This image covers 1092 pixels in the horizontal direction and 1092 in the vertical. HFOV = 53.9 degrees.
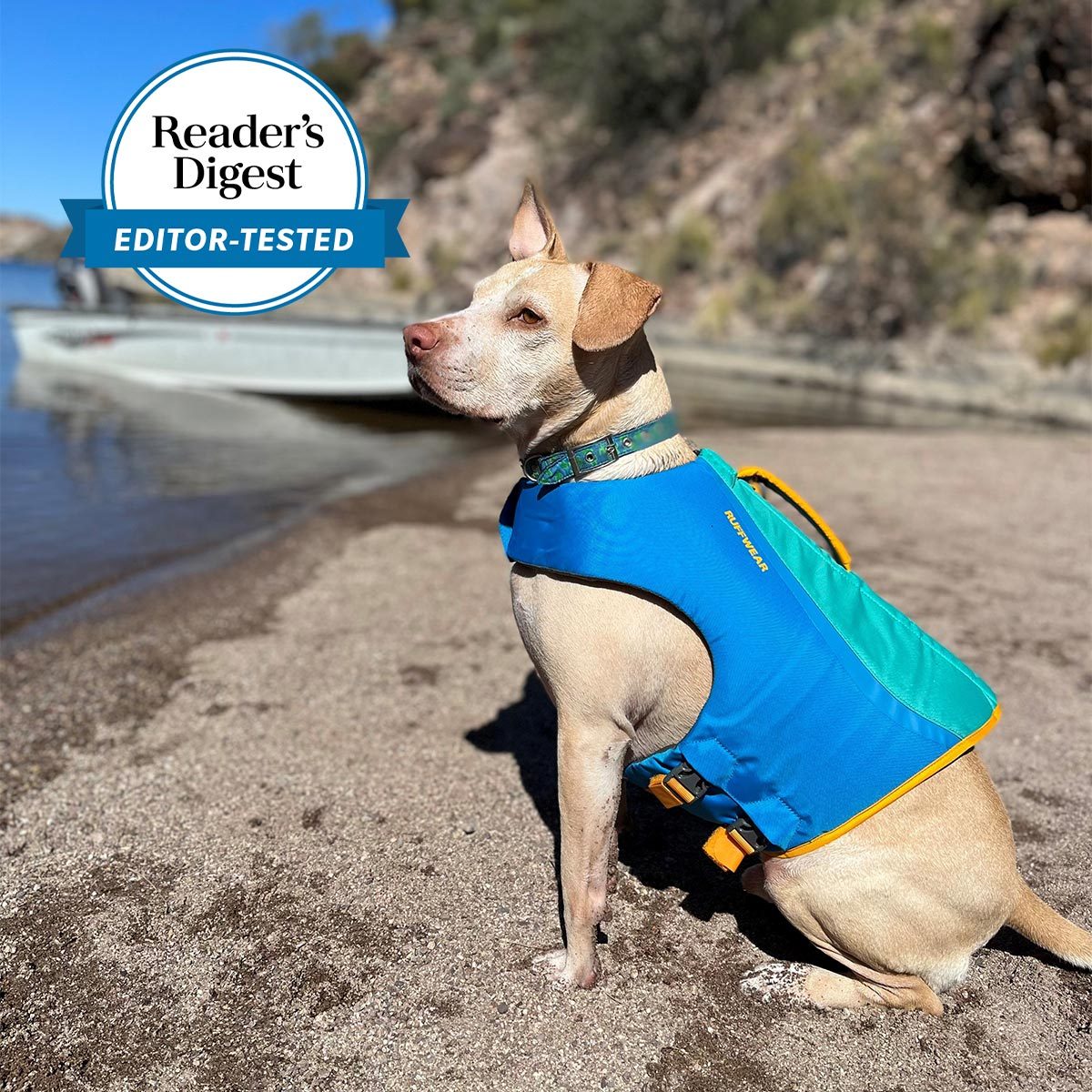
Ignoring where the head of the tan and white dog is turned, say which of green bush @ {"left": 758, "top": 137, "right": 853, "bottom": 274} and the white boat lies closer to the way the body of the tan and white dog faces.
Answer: the white boat

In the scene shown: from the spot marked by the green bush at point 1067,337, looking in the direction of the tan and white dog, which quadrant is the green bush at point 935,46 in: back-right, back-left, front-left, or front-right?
back-right

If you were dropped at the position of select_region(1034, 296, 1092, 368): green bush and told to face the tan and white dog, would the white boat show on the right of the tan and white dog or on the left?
right

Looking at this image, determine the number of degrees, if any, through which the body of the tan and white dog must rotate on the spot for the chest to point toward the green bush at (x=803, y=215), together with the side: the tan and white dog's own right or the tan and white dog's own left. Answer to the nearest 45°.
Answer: approximately 90° to the tan and white dog's own right

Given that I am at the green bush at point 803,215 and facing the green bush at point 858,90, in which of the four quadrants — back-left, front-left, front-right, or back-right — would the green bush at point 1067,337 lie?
back-right

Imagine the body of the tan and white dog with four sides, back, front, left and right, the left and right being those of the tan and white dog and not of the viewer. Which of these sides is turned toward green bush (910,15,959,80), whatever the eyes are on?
right

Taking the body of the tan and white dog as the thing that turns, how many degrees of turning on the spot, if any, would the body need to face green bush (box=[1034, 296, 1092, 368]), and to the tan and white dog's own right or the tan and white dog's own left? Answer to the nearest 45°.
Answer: approximately 90° to the tan and white dog's own right

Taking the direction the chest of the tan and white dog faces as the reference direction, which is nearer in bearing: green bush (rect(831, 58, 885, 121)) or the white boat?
the white boat

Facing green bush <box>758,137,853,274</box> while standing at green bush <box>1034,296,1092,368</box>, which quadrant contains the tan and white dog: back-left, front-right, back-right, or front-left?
back-left

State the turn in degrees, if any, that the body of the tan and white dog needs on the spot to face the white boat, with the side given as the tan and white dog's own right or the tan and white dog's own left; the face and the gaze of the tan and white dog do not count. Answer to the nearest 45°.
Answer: approximately 45° to the tan and white dog's own right

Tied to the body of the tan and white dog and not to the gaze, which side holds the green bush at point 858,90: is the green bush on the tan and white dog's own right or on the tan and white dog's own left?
on the tan and white dog's own right

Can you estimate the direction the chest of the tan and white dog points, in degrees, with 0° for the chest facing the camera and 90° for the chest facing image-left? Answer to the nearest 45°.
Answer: approximately 90°

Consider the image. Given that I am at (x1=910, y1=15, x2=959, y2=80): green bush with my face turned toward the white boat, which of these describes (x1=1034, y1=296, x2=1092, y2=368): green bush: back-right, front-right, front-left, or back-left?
front-left
